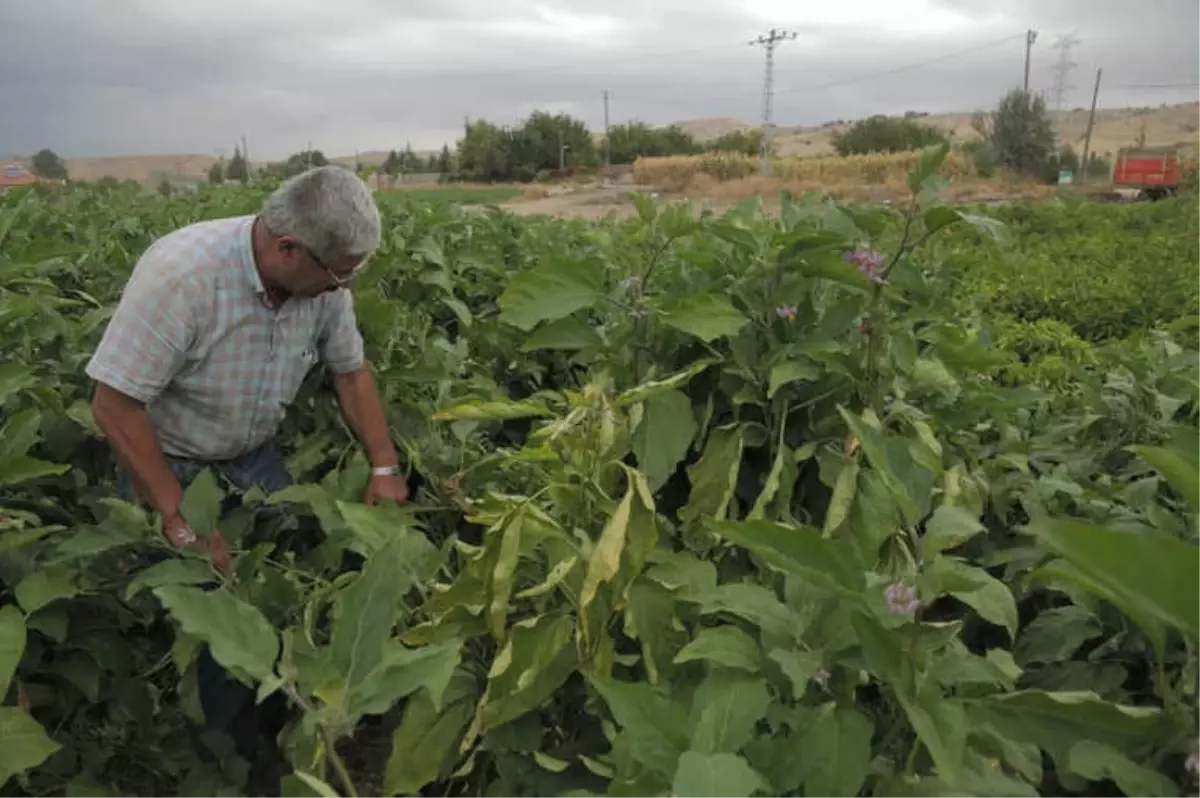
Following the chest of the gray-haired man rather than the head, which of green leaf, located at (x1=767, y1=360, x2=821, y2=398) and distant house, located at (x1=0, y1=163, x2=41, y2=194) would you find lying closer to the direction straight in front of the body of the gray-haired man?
the green leaf

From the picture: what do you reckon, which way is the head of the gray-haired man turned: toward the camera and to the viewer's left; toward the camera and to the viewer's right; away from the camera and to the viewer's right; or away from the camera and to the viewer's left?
toward the camera and to the viewer's right

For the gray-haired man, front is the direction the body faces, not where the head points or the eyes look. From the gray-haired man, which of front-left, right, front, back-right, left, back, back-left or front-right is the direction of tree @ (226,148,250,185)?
back-left

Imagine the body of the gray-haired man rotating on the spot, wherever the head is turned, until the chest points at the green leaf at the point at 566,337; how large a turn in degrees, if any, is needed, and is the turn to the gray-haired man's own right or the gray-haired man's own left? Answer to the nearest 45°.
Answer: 0° — they already face it

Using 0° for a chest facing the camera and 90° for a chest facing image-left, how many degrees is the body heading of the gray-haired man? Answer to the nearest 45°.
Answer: approximately 315°

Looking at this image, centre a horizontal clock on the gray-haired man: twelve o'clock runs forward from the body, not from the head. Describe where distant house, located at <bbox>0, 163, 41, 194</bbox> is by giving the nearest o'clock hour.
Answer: The distant house is roughly at 7 o'clock from the gray-haired man.

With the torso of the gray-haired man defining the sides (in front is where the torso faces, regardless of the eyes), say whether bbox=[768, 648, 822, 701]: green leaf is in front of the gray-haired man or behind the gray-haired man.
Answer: in front

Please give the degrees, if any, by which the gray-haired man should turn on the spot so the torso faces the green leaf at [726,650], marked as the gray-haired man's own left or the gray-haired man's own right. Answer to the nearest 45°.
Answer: approximately 45° to the gray-haired man's own right

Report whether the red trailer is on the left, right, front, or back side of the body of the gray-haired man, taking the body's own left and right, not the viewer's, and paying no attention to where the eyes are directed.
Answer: left
